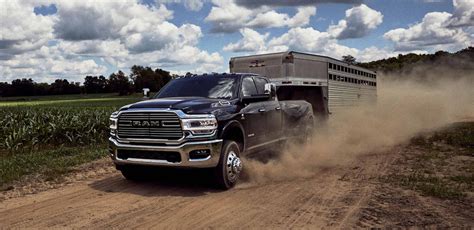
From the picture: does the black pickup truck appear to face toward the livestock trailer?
no

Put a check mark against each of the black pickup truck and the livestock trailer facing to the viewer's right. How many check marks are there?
0

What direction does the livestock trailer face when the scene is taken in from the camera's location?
facing the viewer and to the left of the viewer

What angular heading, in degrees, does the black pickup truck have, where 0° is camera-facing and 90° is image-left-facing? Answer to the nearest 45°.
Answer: approximately 45°

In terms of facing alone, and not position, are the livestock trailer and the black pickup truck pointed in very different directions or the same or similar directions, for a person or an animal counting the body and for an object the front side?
same or similar directions

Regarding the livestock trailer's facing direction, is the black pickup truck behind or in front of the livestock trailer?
in front
